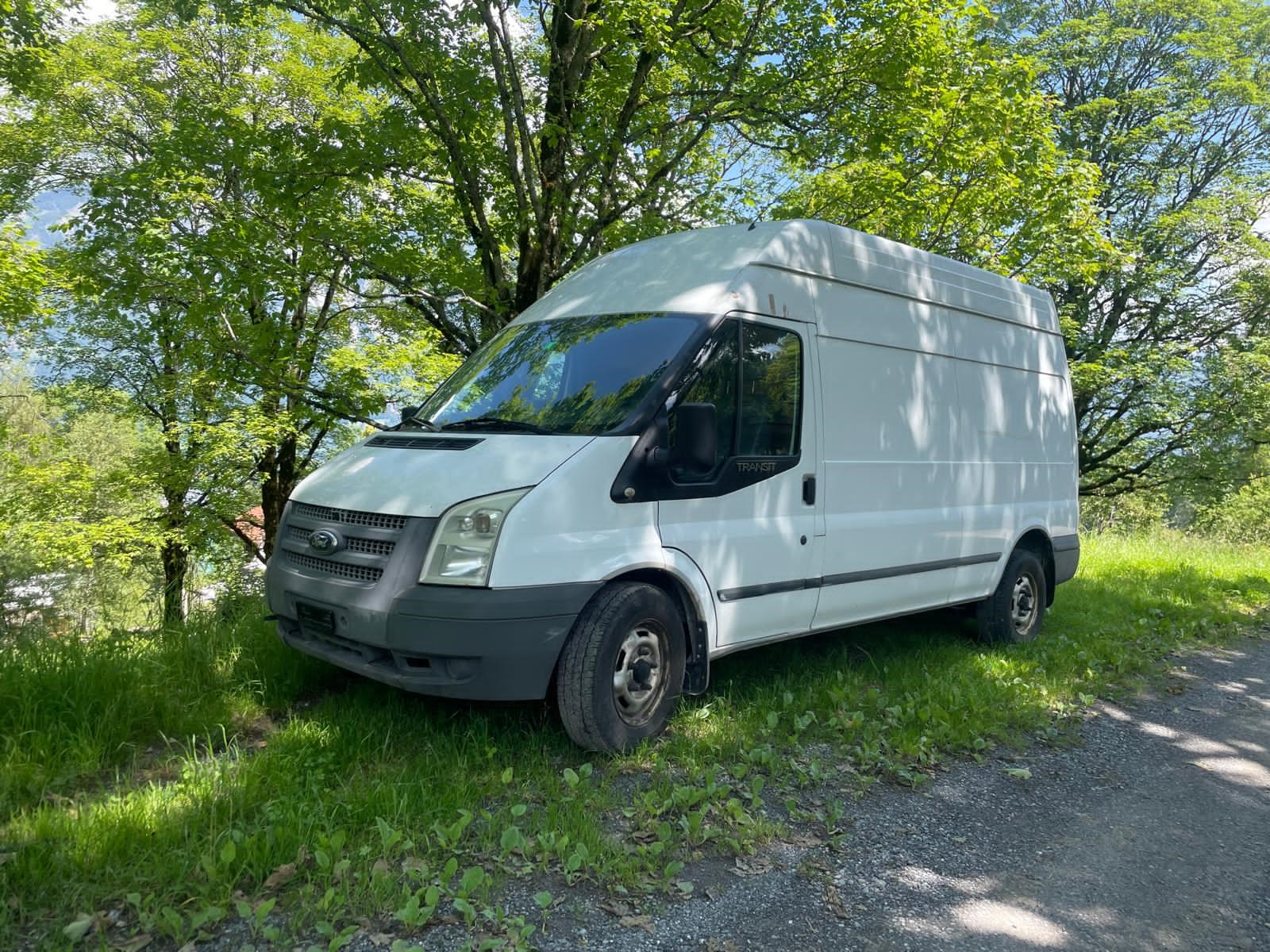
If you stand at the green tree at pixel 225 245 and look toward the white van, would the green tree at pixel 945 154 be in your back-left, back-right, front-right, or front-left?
front-left

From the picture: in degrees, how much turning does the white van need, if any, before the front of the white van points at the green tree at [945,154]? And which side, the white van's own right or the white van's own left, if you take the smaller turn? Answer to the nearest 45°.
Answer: approximately 180°

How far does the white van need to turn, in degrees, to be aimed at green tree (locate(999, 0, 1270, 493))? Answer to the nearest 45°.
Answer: approximately 180°

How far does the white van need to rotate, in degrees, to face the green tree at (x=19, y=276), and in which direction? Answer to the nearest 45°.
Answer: approximately 90° to its right

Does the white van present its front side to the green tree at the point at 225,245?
no

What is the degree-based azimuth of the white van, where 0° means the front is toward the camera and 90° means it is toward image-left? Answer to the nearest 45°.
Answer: approximately 45°
